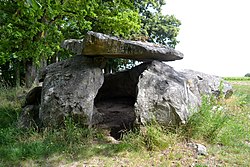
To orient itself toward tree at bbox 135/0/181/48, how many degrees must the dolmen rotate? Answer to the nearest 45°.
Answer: approximately 180°

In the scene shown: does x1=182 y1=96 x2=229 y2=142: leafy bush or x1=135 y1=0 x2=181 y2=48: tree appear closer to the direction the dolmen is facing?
the leafy bush

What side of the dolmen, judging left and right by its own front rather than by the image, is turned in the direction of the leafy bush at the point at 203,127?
left

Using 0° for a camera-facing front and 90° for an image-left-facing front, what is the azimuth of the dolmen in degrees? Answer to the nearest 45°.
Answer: approximately 0°
